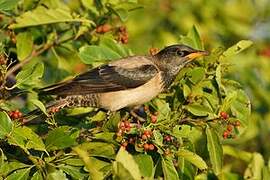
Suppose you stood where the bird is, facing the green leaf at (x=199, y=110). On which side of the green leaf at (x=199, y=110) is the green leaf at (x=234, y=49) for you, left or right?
left

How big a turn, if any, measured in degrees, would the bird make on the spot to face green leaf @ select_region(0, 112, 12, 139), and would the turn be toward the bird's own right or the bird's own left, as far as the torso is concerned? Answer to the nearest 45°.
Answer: approximately 135° to the bird's own right

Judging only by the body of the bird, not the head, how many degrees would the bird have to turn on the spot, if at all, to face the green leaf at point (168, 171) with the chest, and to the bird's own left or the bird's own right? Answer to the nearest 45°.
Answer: approximately 90° to the bird's own right

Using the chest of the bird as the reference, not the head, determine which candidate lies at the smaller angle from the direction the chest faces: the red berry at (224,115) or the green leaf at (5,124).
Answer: the red berry

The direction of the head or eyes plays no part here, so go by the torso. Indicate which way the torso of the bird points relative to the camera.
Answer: to the viewer's right

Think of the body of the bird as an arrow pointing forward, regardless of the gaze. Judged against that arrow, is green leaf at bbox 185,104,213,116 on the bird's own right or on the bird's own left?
on the bird's own right
